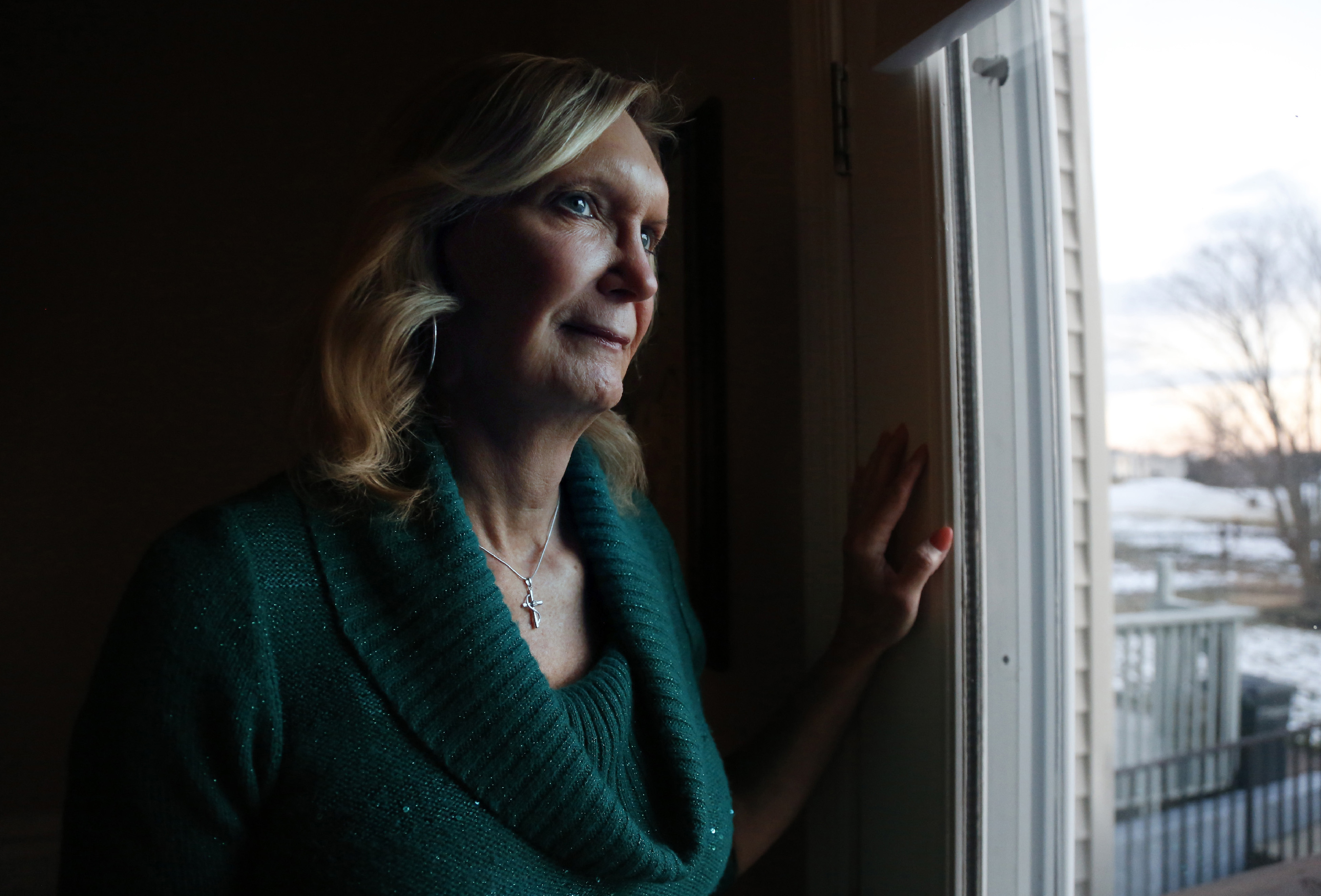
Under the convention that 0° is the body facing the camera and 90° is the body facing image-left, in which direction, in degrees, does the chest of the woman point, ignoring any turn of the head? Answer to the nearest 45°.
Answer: approximately 315°
